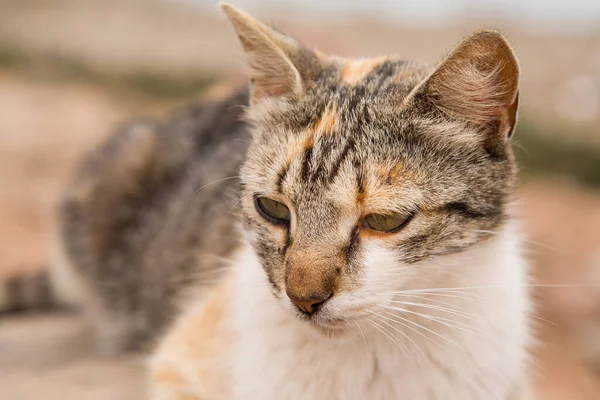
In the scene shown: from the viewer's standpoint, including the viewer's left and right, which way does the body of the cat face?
facing the viewer and to the right of the viewer
